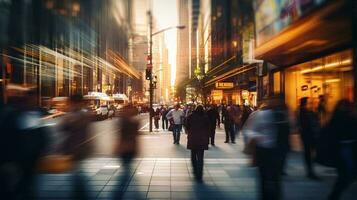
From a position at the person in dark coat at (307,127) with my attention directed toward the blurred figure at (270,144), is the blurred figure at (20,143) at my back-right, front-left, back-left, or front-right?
front-right

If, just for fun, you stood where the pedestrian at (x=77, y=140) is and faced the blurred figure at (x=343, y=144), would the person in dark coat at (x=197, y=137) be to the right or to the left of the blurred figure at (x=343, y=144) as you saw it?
left

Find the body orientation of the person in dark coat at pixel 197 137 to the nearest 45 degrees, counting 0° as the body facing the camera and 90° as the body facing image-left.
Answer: approximately 180°

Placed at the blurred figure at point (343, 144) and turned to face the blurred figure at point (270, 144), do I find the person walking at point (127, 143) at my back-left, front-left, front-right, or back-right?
front-right

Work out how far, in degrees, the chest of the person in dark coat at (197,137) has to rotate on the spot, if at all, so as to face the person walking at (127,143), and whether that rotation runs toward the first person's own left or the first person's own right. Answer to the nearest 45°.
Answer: approximately 135° to the first person's own left

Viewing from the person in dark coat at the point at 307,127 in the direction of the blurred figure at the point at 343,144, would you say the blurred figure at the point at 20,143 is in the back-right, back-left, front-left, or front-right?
front-right
